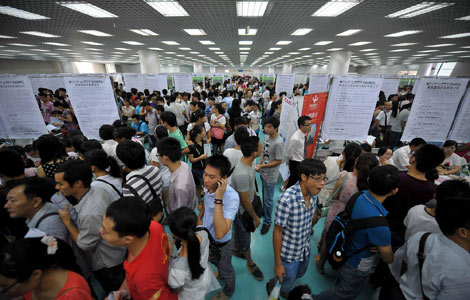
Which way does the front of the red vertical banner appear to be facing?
toward the camera

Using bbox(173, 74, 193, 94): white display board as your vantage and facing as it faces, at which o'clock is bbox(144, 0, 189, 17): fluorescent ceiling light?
The fluorescent ceiling light is roughly at 12 o'clock from the white display board.

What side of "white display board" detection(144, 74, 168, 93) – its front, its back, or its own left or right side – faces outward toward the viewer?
front

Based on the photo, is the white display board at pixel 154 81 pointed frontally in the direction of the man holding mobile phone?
yes

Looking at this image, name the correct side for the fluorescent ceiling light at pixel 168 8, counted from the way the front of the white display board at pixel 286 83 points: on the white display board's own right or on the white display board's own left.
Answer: on the white display board's own right

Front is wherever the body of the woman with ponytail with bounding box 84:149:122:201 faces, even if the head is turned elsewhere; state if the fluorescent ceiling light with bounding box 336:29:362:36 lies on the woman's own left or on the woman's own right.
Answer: on the woman's own right

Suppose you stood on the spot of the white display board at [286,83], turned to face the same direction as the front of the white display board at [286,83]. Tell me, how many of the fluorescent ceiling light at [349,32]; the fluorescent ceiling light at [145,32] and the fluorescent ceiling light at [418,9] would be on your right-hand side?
1

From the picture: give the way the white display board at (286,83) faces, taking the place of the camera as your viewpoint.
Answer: facing the viewer

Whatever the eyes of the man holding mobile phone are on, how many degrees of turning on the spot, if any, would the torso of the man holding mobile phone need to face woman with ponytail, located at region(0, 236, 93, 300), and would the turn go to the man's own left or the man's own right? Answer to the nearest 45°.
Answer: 0° — they already face them

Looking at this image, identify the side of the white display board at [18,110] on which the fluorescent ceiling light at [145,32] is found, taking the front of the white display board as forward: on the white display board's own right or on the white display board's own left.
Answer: on the white display board's own left

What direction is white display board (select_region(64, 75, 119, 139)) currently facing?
toward the camera

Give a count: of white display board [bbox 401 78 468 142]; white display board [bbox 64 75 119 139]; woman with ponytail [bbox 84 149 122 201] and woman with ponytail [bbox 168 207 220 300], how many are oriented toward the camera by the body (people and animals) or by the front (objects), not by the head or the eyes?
2

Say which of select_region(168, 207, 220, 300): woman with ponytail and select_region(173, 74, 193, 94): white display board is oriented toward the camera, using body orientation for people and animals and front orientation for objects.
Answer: the white display board

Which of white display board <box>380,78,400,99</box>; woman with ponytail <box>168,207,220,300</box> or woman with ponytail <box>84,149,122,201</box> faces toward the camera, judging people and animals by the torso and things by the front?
the white display board

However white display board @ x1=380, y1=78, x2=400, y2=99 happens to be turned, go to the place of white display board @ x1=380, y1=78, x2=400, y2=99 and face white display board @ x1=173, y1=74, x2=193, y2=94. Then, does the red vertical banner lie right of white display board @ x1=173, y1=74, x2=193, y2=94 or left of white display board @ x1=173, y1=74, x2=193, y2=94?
left
